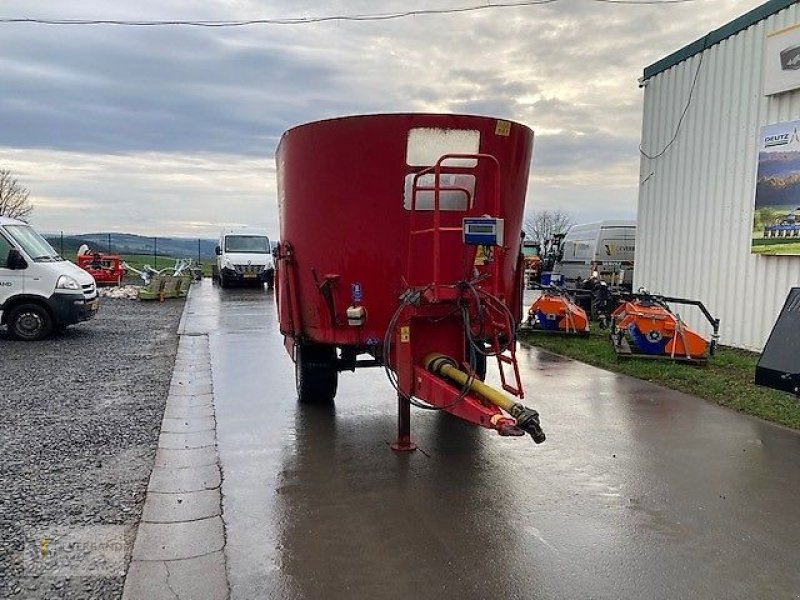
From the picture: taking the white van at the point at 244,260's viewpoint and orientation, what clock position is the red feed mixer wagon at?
The red feed mixer wagon is roughly at 12 o'clock from the white van.

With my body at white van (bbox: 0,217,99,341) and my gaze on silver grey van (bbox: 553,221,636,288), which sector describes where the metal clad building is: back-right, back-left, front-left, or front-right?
front-right

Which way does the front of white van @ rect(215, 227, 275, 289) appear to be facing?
toward the camera

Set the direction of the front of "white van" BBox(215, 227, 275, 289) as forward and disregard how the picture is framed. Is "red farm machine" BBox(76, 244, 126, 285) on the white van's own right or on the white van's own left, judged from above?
on the white van's own right

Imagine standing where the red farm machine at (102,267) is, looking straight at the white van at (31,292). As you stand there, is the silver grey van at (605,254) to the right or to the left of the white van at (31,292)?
left

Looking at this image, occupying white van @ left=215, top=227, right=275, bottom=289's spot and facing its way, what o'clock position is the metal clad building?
The metal clad building is roughly at 11 o'clock from the white van.

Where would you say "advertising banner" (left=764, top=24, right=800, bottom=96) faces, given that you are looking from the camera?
facing the viewer and to the left of the viewer

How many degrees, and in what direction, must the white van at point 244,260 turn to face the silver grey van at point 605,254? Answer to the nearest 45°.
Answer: approximately 45° to its left

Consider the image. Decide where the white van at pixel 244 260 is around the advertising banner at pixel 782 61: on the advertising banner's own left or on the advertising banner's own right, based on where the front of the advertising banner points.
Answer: on the advertising banner's own right

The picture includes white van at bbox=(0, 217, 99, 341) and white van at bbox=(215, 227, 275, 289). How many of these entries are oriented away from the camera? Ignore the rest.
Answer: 0

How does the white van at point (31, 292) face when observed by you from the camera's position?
facing the viewer and to the right of the viewer

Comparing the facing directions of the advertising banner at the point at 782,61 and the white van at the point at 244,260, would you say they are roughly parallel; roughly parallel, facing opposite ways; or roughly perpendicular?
roughly perpendicular

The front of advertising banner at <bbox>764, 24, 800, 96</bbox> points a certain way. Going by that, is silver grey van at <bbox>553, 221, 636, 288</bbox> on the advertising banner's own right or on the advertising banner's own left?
on the advertising banner's own right

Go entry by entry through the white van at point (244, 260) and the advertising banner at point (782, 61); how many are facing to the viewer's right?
0

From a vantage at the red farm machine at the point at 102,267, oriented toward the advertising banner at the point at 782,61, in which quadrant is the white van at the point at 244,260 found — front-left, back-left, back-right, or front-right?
front-left
